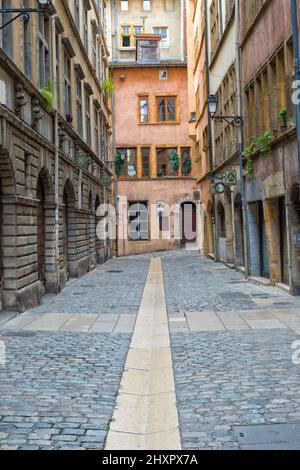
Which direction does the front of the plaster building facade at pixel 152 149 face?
toward the camera

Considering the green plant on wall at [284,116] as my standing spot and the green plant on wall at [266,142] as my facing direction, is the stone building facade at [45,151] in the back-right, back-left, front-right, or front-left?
front-left

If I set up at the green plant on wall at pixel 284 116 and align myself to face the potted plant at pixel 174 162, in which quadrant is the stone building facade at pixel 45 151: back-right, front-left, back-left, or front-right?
front-left

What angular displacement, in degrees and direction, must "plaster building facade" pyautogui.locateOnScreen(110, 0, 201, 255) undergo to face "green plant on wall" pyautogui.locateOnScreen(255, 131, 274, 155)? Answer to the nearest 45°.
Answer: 0° — it already faces it

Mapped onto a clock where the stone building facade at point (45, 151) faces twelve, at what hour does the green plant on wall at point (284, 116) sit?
The green plant on wall is roughly at 1 o'clock from the stone building facade.

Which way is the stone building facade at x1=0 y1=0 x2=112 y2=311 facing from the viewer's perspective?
to the viewer's right

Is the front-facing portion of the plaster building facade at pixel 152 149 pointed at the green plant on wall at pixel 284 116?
yes

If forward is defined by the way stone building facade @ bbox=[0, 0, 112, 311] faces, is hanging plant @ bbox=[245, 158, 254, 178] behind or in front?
in front

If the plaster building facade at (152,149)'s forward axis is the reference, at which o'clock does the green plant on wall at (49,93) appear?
The green plant on wall is roughly at 12 o'clock from the plaster building facade.

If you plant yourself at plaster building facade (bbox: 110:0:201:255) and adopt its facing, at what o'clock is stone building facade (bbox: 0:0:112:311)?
stone building facade (bbox: 0:0:112:311) is roughly at 12 o'clock from plaster building facade (bbox: 110:0:201:255).

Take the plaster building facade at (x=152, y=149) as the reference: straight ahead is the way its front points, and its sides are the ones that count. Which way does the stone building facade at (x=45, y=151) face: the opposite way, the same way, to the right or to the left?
to the left

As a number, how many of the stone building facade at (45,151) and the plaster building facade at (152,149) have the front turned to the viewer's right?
1

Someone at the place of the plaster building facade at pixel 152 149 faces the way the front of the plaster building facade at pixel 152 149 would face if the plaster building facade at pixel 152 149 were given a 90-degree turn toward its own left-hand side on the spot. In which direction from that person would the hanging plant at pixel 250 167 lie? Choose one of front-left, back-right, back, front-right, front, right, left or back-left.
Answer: right

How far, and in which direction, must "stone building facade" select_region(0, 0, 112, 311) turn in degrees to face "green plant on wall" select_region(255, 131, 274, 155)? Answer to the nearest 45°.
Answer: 0° — it already faces it

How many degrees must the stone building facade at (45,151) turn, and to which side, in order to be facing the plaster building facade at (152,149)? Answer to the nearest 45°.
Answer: approximately 90° to its left
